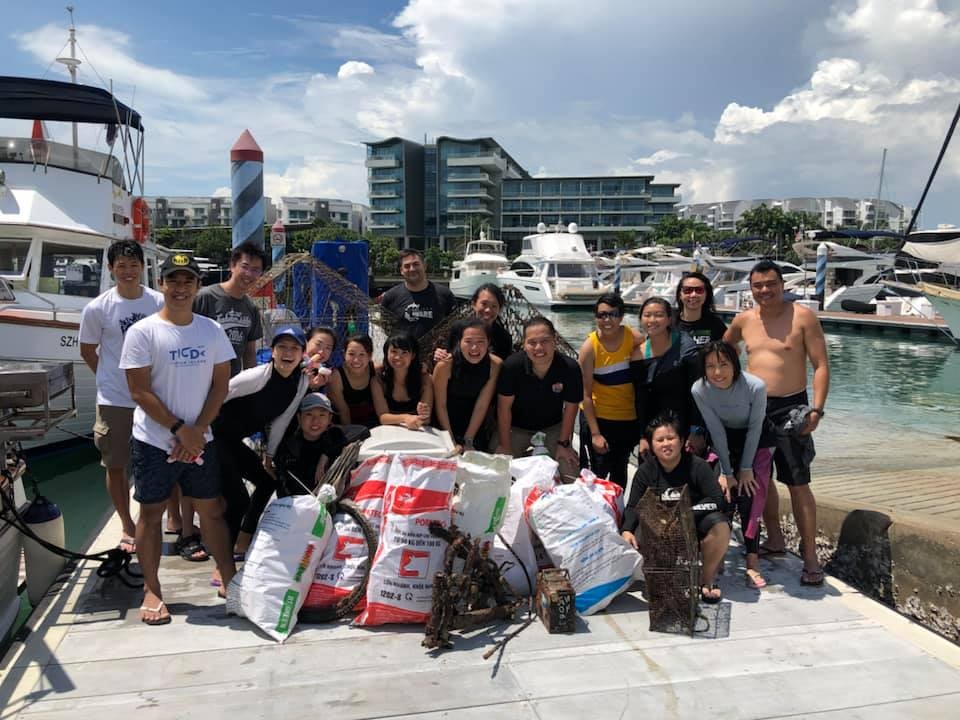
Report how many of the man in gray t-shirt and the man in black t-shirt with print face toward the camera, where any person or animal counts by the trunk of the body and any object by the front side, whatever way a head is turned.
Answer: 2

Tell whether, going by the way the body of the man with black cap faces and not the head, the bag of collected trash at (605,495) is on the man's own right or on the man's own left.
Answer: on the man's own left

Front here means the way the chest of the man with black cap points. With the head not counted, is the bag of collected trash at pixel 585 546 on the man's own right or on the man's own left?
on the man's own left

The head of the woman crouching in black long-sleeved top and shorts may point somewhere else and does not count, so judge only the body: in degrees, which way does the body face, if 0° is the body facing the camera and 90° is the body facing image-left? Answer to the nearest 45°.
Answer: approximately 0°

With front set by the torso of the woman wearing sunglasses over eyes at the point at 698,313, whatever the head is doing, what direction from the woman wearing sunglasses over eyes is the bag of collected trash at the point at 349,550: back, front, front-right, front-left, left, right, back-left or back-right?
front-right

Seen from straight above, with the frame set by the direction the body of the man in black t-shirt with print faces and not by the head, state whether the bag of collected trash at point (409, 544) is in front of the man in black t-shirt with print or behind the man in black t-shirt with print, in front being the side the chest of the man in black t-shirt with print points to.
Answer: in front

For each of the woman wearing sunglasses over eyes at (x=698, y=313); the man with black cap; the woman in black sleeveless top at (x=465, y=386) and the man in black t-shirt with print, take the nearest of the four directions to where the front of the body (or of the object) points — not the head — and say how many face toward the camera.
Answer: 4

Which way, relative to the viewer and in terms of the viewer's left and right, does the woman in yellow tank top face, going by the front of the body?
facing the viewer

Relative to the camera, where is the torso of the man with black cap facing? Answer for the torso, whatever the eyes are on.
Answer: toward the camera

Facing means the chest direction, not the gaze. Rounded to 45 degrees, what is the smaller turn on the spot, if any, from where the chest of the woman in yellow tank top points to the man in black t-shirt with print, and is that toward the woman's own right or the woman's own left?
approximately 135° to the woman's own right

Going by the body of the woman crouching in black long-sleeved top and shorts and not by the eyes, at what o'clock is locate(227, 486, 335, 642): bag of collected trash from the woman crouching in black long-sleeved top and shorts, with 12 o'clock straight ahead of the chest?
The bag of collected trash is roughly at 2 o'clock from the woman crouching in black long-sleeved top and shorts.

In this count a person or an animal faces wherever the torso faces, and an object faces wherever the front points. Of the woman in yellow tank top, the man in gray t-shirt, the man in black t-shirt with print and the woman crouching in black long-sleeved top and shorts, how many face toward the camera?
4

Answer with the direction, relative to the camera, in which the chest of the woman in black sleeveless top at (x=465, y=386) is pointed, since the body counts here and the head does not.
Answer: toward the camera

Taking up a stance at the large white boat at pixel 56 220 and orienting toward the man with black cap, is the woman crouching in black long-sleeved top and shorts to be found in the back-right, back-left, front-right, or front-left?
front-left

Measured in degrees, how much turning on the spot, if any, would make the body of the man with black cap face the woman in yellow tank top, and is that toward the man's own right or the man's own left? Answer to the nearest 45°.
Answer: approximately 90° to the man's own left

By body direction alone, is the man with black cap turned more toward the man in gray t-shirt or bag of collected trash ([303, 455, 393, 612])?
the bag of collected trash

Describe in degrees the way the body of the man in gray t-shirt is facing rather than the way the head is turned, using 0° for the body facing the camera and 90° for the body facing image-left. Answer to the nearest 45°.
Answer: approximately 0°
